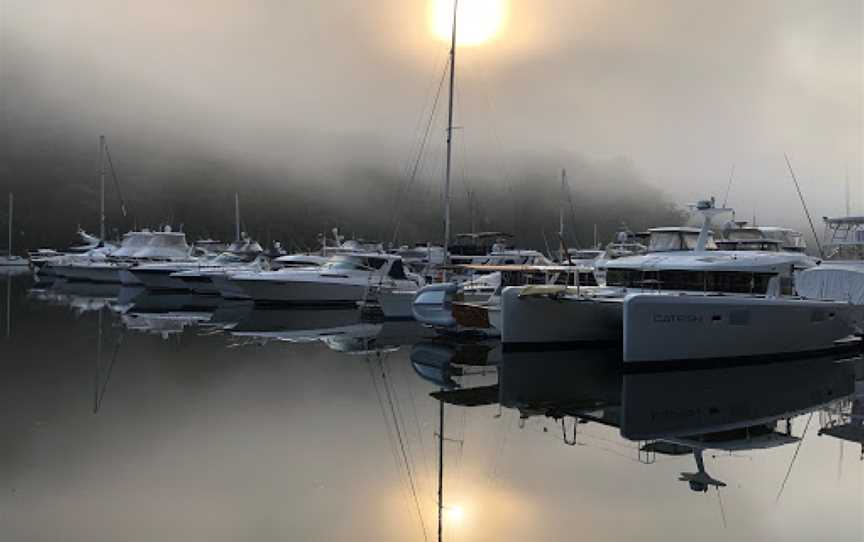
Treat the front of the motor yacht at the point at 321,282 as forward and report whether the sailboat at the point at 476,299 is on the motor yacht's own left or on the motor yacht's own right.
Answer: on the motor yacht's own left

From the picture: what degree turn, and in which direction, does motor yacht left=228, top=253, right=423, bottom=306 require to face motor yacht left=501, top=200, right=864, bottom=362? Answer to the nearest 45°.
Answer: approximately 135° to its left

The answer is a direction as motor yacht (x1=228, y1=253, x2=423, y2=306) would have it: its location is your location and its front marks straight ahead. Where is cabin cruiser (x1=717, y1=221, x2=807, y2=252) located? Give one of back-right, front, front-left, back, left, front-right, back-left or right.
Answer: back

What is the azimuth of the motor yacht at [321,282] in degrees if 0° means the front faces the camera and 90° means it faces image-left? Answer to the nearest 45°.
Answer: approximately 90°

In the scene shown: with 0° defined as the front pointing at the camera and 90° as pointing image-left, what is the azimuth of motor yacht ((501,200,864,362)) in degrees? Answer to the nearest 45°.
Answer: approximately 45°

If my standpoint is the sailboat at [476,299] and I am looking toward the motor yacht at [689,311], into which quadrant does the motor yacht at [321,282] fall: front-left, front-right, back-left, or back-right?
back-left

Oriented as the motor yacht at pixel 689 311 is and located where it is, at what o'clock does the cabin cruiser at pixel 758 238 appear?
The cabin cruiser is roughly at 5 o'clock from the motor yacht.
